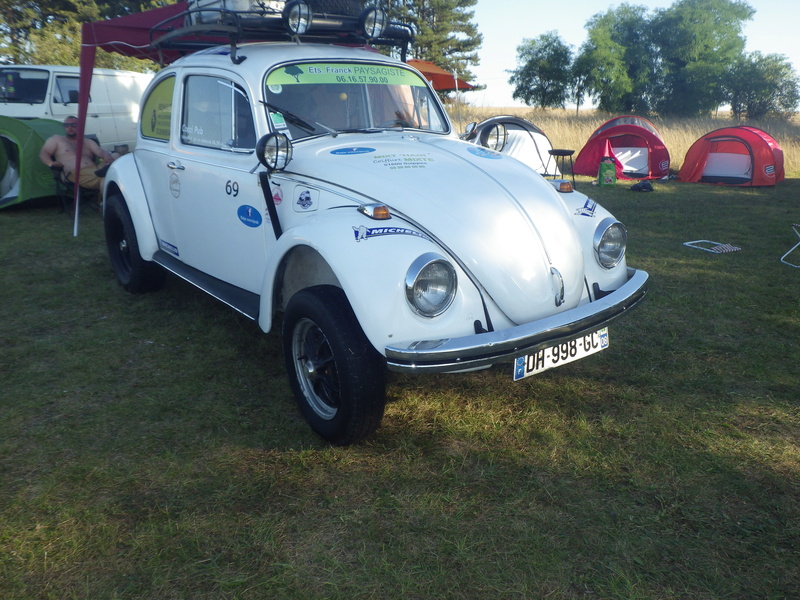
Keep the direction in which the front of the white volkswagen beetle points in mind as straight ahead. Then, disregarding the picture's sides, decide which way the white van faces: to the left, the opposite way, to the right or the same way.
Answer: to the right

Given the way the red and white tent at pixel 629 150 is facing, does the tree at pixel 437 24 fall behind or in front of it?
behind

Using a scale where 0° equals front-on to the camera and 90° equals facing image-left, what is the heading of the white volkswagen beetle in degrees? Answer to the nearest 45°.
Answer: approximately 315°

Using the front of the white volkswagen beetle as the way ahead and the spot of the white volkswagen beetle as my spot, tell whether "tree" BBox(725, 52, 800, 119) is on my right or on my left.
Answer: on my left

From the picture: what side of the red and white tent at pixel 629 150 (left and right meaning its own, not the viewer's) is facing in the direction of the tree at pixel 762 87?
back

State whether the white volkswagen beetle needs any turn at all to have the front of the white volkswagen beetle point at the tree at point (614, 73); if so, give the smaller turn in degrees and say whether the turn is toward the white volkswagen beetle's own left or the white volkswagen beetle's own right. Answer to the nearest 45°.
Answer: approximately 135° to the white volkswagen beetle's own left

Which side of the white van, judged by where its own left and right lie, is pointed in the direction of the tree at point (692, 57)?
back

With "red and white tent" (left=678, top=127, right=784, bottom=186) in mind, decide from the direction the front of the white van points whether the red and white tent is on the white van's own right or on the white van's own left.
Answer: on the white van's own left

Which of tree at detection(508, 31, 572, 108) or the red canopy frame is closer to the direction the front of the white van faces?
the red canopy frame

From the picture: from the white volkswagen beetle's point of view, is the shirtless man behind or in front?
behind

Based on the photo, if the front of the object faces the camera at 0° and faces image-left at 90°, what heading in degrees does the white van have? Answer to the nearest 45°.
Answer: approximately 45°

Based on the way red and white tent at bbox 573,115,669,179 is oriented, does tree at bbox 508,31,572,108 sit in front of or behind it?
behind
